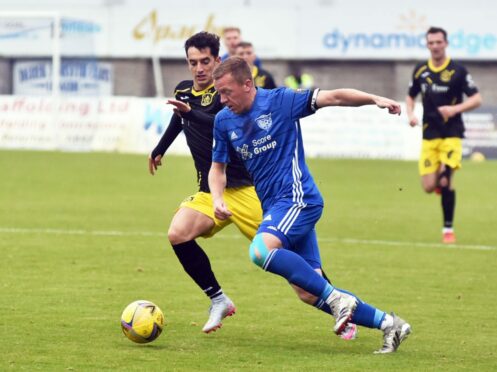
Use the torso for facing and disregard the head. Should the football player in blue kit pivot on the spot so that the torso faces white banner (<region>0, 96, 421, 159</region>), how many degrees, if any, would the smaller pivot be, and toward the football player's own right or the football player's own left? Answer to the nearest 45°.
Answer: approximately 135° to the football player's own right

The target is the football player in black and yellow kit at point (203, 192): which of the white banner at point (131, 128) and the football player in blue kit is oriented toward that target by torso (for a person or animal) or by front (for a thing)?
the white banner

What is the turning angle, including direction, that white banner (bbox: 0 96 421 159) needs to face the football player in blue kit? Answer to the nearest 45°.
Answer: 0° — it already faces them

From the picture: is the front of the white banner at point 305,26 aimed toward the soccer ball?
yes

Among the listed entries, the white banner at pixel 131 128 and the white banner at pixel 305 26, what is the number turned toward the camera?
2

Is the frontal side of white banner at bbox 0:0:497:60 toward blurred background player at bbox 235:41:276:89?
yes

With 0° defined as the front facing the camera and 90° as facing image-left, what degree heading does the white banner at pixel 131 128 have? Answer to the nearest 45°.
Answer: approximately 0°

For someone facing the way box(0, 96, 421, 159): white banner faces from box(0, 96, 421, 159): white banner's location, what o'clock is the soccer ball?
The soccer ball is roughly at 12 o'clock from the white banner.

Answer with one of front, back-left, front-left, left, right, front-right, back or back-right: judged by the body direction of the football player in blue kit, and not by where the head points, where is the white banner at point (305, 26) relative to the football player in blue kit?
back-right

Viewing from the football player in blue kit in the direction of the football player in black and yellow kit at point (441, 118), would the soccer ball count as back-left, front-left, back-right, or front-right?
back-left

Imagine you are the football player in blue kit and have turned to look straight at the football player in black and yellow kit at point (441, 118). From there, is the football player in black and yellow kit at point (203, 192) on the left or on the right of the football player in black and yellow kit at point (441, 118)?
left
